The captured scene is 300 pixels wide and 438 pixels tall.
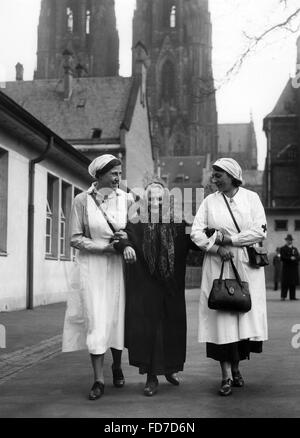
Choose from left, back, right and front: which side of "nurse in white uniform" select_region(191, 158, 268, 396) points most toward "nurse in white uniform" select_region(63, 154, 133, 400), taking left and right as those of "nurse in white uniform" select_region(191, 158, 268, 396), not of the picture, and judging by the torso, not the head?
right

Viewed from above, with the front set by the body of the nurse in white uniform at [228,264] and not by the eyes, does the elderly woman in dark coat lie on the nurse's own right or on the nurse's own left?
on the nurse's own right

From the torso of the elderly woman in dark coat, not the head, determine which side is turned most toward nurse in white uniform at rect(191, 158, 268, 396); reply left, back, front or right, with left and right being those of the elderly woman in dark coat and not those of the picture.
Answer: left

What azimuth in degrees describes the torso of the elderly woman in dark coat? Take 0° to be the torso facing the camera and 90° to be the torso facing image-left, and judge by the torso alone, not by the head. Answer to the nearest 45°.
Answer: approximately 0°

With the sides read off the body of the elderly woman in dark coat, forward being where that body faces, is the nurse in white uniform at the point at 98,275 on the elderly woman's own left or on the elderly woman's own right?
on the elderly woman's own right

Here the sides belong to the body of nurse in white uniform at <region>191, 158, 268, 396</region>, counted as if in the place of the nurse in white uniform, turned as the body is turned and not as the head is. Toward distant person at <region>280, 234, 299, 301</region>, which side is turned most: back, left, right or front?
back
